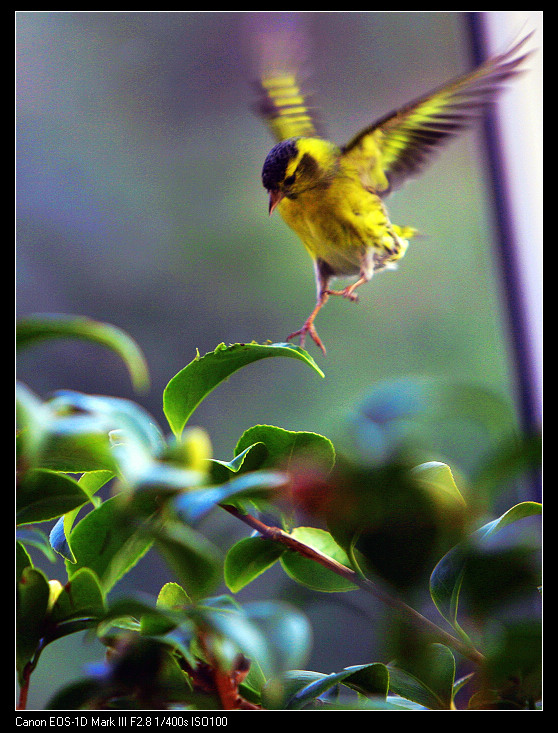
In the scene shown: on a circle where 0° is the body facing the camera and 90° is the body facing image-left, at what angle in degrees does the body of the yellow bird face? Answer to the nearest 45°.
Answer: approximately 45°
